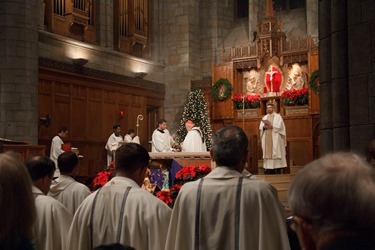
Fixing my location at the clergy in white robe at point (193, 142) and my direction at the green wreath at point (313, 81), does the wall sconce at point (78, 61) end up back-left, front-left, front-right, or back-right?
back-left

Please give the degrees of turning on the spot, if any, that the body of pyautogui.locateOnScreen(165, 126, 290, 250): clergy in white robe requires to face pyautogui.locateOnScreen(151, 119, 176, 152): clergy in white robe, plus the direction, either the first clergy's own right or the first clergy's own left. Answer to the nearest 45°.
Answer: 0° — they already face them

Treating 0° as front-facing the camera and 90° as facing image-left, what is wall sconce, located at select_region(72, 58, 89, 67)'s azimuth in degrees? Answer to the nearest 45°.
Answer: approximately 315°

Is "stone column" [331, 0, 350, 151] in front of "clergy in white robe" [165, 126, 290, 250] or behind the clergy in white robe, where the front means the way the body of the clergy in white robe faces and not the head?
in front

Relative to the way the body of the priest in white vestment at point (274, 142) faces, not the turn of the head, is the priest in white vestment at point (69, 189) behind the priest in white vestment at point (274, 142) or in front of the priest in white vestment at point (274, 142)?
in front

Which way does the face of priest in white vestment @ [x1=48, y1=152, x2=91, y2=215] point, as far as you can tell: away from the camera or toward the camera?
away from the camera

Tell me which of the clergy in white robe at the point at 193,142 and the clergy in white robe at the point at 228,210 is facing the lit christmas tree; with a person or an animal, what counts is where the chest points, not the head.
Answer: the clergy in white robe at the point at 228,210

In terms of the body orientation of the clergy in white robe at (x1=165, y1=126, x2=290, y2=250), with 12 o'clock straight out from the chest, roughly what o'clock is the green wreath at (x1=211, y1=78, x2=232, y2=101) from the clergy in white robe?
The green wreath is roughly at 12 o'clock from the clergy in white robe.

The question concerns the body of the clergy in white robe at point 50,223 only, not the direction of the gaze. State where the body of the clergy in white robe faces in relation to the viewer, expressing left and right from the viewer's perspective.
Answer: facing away from the viewer and to the right of the viewer

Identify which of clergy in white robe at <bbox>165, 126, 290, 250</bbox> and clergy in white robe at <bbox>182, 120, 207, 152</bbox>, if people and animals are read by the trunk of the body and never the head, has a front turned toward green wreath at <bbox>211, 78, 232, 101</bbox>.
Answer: clergy in white robe at <bbox>165, 126, 290, 250</bbox>

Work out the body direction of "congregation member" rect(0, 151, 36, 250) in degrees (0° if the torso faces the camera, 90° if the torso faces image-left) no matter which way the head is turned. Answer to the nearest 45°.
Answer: approximately 180°
